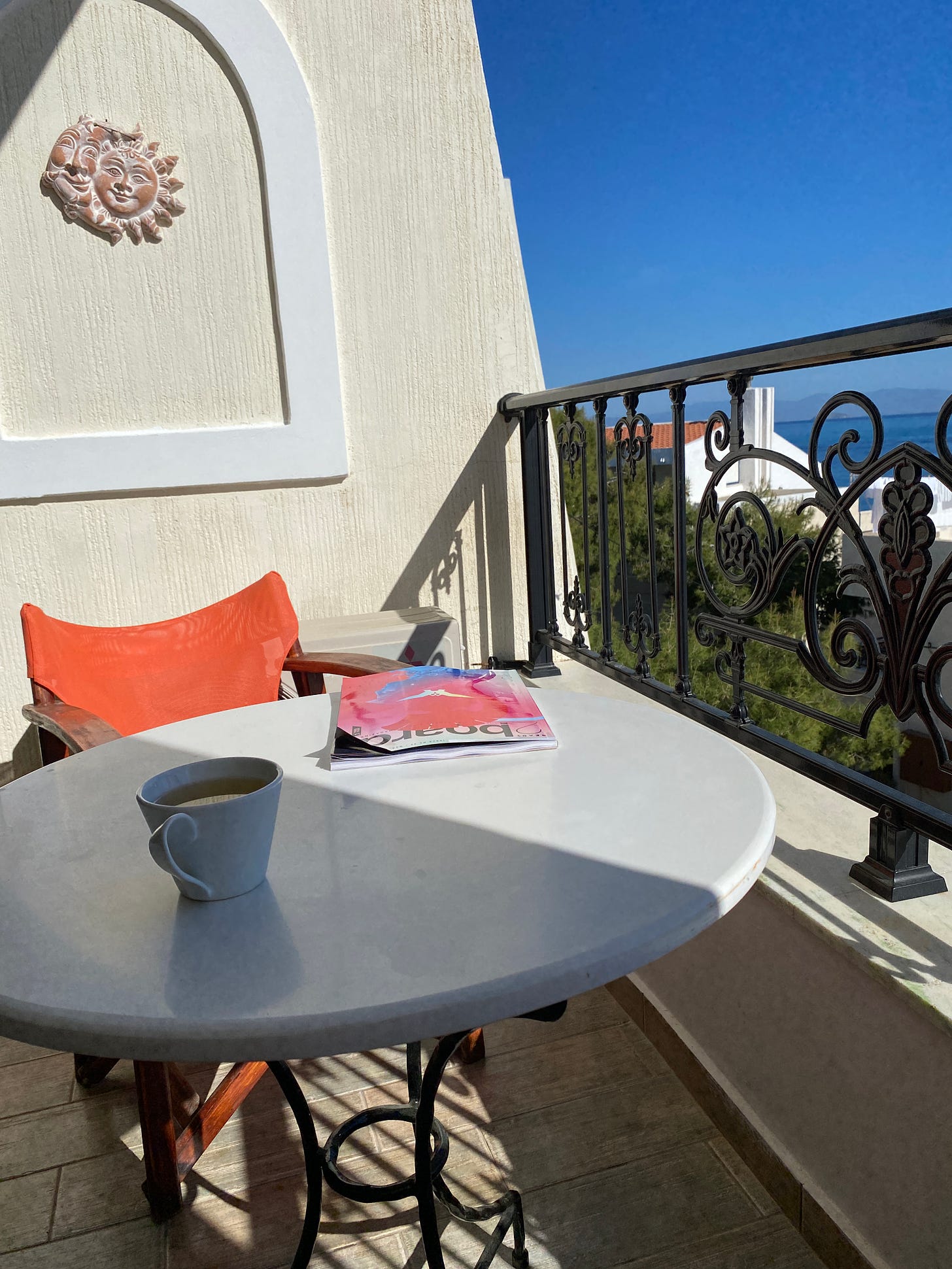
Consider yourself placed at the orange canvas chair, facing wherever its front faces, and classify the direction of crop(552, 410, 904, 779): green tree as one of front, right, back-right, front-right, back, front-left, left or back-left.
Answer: left

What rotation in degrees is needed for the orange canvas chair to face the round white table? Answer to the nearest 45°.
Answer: approximately 45° to its right

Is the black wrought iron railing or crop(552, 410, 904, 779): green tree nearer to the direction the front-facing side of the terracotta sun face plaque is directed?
the black wrought iron railing

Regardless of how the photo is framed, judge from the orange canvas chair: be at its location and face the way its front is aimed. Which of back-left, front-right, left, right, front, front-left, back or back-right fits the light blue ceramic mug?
front-right

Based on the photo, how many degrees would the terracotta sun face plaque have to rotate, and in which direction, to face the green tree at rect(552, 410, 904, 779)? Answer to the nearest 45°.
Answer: approximately 135° to its left

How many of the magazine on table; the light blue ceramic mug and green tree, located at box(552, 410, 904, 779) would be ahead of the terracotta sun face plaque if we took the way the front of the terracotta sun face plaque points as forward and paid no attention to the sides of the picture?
2

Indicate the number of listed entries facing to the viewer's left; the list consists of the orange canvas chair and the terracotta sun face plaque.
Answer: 0

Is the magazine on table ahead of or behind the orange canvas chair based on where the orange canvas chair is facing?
ahead

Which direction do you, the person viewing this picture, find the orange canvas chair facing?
facing the viewer and to the right of the viewer

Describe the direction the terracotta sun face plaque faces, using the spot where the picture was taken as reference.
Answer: facing the viewer

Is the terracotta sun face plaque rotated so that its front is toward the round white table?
yes

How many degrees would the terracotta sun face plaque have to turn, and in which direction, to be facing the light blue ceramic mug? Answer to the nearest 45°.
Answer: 0° — it already faces it

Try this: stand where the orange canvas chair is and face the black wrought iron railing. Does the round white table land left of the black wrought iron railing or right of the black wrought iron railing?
right
